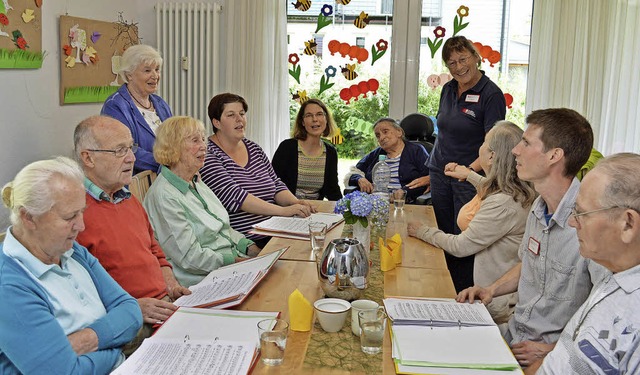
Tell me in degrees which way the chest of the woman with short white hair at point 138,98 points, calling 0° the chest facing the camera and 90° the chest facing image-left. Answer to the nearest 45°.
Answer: approximately 315°

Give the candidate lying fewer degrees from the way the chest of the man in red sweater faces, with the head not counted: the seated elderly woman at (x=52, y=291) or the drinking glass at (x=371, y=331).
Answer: the drinking glass

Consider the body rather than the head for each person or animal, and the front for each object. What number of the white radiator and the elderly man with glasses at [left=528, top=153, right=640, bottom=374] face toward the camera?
1

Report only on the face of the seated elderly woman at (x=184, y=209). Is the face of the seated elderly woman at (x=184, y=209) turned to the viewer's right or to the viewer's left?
to the viewer's right

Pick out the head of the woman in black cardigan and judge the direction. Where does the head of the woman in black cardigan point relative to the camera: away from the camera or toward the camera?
toward the camera

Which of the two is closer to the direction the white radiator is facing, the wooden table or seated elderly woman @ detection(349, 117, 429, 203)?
the wooden table

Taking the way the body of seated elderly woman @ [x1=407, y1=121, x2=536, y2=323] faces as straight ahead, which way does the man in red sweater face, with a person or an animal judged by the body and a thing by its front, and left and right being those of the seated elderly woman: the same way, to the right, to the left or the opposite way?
the opposite way

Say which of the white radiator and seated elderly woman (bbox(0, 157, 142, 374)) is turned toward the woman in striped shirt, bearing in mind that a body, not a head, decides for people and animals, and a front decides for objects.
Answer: the white radiator

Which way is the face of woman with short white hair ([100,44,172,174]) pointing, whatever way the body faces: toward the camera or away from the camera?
toward the camera

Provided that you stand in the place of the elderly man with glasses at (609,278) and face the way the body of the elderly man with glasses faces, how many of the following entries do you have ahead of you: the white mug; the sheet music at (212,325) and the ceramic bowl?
3

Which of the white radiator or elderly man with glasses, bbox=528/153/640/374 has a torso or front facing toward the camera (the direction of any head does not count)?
the white radiator

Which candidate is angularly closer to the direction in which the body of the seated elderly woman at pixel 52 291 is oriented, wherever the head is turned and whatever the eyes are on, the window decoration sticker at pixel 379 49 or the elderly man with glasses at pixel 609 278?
the elderly man with glasses

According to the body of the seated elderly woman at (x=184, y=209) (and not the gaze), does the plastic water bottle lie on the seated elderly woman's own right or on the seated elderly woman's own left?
on the seated elderly woman's own left

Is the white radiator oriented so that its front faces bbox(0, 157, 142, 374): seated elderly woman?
yes

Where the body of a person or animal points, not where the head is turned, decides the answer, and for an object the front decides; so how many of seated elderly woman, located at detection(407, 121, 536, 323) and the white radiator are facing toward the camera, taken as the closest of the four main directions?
1

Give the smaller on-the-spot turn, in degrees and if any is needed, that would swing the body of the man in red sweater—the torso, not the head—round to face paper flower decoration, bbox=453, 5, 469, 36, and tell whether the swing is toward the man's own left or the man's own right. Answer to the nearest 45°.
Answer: approximately 90° to the man's own left

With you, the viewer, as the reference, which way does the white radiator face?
facing the viewer
